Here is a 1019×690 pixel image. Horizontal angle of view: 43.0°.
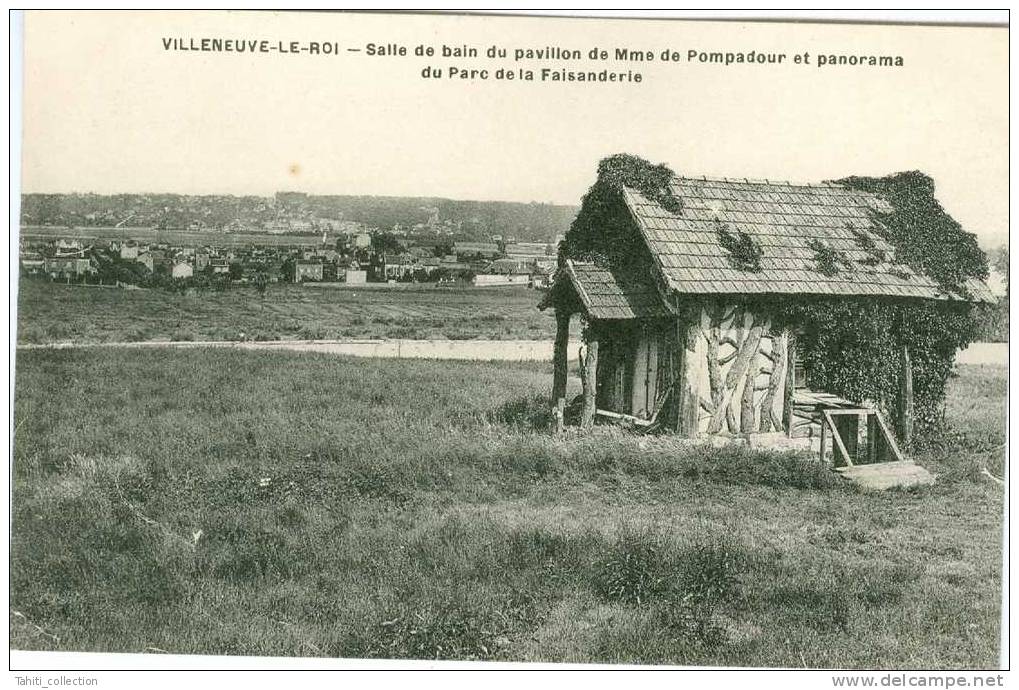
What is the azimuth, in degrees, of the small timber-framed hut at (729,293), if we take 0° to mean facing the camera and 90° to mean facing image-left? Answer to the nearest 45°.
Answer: approximately 45°
